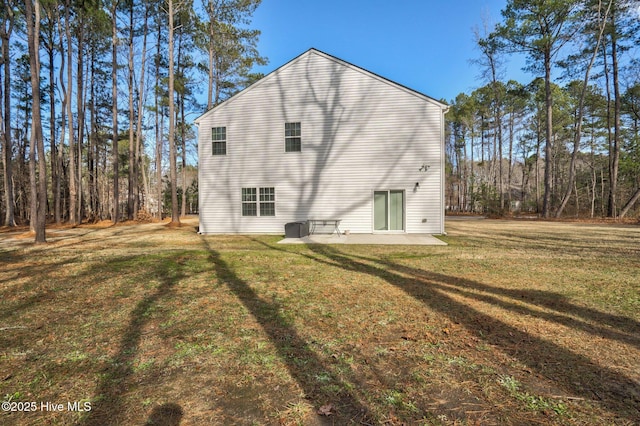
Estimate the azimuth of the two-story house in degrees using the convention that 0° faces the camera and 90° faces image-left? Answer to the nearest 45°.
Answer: approximately 180°
